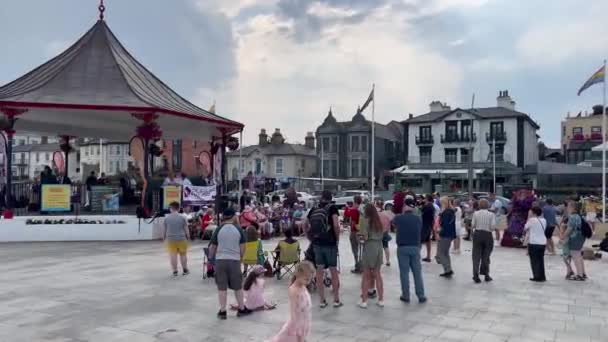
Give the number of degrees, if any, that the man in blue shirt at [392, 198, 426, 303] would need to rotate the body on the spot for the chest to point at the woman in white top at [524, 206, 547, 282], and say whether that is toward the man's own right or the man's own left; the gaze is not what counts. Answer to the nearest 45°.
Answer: approximately 45° to the man's own right

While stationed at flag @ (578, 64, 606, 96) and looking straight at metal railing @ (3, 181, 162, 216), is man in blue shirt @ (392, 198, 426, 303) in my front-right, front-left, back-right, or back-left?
front-left

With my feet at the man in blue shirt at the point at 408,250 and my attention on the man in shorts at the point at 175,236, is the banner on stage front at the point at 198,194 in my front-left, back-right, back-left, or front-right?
front-right

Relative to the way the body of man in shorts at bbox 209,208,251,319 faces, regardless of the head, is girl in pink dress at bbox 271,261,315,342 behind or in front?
behind

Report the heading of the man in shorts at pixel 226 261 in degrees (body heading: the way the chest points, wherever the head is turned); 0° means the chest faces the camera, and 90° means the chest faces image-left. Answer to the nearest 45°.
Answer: approximately 180°

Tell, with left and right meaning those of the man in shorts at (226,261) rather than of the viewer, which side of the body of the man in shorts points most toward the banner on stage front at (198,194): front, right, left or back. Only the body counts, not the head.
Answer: front

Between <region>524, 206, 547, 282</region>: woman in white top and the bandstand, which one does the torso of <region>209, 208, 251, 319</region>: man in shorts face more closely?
the bandstand

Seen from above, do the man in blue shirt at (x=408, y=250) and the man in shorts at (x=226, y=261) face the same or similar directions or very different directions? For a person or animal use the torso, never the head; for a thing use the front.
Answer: same or similar directions

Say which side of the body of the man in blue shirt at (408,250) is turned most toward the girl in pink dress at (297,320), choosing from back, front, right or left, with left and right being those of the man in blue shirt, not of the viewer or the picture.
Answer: back

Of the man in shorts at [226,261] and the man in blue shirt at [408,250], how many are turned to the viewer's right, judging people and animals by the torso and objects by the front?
0

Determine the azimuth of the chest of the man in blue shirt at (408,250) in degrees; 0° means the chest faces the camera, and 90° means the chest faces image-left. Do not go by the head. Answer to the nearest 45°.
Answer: approximately 180°

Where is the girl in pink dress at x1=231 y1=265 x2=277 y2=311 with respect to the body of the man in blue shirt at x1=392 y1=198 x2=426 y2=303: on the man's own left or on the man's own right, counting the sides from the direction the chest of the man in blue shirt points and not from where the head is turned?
on the man's own left

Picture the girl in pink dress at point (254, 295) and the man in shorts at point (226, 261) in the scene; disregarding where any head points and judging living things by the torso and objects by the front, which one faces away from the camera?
the man in shorts
